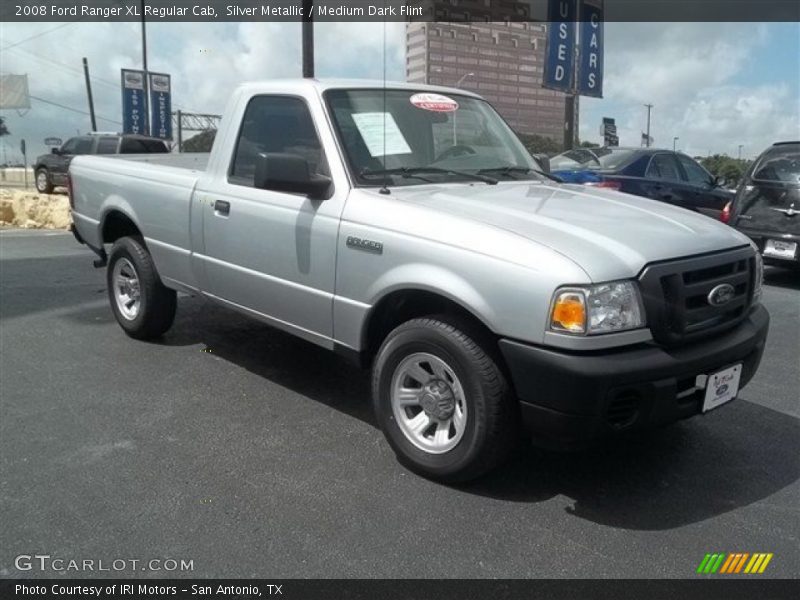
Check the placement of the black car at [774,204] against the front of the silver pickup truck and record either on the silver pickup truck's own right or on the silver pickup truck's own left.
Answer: on the silver pickup truck's own left

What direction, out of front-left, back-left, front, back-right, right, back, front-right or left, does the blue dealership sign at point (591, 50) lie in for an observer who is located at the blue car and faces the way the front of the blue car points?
front-left

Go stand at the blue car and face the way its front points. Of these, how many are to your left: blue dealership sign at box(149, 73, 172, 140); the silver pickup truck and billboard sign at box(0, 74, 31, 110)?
2

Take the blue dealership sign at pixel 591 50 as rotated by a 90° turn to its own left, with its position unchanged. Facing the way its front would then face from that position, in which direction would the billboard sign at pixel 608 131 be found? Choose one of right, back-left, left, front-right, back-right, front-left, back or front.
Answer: left

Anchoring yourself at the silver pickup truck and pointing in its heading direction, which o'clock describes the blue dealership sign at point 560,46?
The blue dealership sign is roughly at 8 o'clock from the silver pickup truck.

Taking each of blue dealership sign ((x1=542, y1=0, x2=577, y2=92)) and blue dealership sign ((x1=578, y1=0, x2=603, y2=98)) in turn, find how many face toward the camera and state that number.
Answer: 2

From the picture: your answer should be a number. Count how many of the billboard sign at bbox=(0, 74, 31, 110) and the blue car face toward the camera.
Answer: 1

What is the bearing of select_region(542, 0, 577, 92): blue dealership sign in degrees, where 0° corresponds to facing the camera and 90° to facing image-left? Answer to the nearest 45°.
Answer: approximately 0°

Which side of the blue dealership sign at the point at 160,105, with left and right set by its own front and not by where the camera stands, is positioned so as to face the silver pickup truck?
front

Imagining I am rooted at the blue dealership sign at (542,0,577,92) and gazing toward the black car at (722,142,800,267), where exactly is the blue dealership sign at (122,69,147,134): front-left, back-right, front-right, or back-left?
back-right
